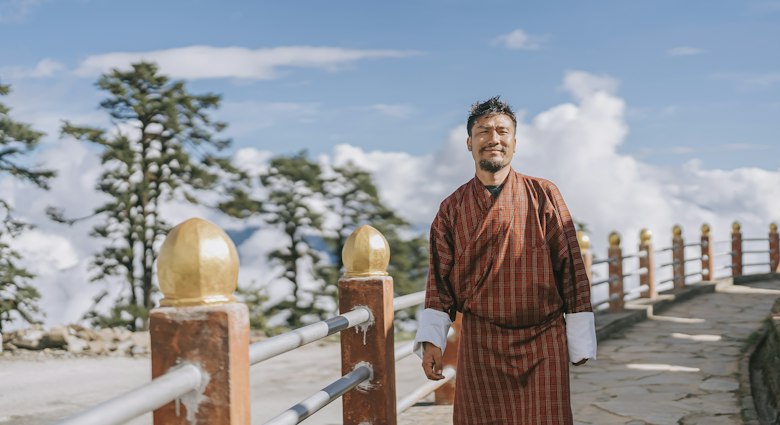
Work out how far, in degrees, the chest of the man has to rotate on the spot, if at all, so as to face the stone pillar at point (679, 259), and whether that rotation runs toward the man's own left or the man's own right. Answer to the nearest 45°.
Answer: approximately 180°

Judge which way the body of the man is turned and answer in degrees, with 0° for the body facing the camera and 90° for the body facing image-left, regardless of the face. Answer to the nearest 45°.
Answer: approximately 0°

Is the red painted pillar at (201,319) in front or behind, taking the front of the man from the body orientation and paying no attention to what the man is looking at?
in front

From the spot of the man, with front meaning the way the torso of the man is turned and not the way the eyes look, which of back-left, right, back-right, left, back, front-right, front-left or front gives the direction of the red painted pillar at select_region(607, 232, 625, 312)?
back

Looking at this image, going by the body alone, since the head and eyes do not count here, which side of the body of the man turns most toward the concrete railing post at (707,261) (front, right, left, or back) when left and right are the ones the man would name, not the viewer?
back

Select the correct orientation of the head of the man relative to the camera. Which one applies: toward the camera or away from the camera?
toward the camera

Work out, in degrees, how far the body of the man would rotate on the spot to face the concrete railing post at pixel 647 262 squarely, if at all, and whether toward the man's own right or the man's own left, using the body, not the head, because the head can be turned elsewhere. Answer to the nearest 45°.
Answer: approximately 180°

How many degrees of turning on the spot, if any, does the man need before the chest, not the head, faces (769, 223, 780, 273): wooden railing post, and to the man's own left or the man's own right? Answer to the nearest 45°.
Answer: approximately 180°
